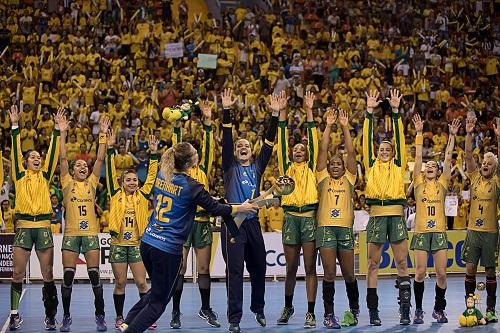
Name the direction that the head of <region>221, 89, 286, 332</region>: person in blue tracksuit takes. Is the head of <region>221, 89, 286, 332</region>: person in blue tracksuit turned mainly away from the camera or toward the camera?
toward the camera

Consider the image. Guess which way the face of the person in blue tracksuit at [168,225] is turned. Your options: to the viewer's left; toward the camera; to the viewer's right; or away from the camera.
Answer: away from the camera

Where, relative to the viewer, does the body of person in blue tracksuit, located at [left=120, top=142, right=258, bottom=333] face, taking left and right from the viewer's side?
facing away from the viewer and to the right of the viewer

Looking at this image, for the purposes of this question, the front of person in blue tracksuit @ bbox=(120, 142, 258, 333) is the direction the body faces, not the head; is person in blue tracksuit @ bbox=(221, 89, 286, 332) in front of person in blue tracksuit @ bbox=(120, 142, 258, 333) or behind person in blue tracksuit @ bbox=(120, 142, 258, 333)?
in front
